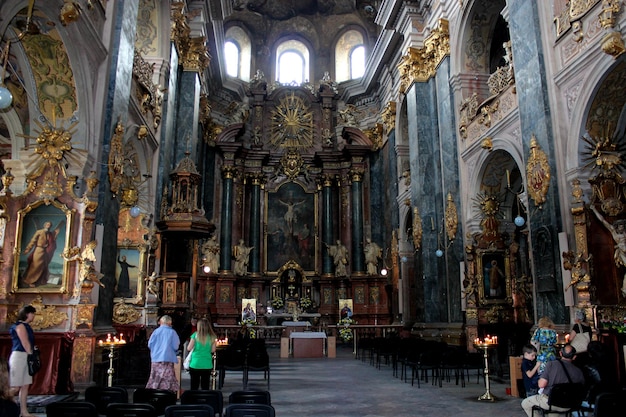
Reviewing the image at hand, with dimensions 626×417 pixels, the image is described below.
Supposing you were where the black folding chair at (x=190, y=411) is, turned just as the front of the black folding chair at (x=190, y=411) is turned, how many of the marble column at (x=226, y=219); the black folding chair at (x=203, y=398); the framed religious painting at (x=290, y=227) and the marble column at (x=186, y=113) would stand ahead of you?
4

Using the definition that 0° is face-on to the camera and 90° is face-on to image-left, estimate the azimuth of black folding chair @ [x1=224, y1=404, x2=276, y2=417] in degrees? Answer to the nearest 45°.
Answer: approximately 180°

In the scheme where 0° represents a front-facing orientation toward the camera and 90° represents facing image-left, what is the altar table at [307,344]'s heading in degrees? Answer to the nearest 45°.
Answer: approximately 0°

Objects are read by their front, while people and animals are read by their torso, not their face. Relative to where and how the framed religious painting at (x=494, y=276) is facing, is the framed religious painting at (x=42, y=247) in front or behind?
in front

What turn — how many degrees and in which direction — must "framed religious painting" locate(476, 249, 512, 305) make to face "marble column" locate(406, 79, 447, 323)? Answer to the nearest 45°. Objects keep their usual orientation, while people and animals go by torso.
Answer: approximately 135° to its right

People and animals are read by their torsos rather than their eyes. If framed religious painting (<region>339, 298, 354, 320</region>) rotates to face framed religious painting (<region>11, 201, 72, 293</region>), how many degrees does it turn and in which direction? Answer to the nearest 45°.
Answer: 0° — it already faces it

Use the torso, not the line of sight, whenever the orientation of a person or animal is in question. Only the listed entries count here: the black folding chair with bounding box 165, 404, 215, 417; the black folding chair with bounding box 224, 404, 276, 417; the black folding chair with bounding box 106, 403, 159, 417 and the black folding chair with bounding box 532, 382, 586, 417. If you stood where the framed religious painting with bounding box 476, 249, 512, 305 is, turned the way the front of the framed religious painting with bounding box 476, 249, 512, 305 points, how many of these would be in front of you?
4

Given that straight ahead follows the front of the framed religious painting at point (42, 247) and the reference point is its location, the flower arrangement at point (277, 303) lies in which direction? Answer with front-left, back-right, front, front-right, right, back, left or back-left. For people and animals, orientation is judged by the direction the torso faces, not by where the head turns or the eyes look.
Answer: back-left

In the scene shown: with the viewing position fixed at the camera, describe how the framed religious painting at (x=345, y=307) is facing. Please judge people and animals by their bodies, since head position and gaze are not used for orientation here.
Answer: facing the viewer

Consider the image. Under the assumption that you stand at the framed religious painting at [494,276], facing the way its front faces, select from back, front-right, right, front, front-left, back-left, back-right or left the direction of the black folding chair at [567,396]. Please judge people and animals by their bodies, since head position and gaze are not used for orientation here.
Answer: front

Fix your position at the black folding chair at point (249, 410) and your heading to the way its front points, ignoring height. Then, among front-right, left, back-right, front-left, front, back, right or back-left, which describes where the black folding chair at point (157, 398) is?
front-left

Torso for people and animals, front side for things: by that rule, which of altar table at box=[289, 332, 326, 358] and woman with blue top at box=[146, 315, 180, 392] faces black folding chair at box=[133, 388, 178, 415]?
the altar table

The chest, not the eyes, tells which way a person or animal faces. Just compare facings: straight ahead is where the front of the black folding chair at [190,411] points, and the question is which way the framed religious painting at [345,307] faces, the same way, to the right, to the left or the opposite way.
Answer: the opposite way

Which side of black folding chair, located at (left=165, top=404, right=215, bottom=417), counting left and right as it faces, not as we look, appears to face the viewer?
back

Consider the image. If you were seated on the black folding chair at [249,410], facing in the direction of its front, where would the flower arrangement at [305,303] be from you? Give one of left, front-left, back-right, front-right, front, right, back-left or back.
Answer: front

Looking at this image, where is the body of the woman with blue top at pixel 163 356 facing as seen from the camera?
away from the camera

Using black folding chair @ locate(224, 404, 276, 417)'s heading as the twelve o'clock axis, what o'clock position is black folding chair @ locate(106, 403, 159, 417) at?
black folding chair @ locate(106, 403, 159, 417) is roughly at 9 o'clock from black folding chair @ locate(224, 404, 276, 417).

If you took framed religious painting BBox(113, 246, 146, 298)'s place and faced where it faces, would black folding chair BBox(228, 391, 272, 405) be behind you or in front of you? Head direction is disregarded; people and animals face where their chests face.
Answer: in front

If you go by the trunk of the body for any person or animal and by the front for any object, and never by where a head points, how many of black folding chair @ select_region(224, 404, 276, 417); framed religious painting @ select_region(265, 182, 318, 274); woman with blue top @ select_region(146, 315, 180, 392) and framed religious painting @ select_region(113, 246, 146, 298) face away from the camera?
2
